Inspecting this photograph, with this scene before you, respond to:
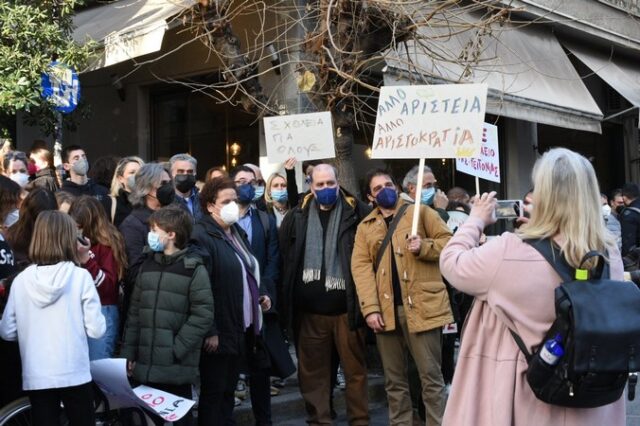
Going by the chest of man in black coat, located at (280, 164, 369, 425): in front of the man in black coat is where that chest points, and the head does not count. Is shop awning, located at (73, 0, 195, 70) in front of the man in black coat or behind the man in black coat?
behind

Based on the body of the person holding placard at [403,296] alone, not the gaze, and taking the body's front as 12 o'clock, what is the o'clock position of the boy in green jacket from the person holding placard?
The boy in green jacket is roughly at 2 o'clock from the person holding placard.

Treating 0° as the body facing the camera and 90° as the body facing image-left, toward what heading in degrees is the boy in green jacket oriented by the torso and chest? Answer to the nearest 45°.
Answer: approximately 45°

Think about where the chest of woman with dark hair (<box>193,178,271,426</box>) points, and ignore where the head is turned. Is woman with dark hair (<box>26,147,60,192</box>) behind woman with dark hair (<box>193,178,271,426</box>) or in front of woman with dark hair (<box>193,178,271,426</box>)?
behind

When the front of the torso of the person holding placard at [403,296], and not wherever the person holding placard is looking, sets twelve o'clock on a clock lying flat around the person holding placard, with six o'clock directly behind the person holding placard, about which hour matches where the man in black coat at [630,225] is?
The man in black coat is roughly at 7 o'clock from the person holding placard.

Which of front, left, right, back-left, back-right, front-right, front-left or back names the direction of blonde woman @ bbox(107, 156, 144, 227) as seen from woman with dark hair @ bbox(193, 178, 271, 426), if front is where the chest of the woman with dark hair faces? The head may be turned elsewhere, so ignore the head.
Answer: back
